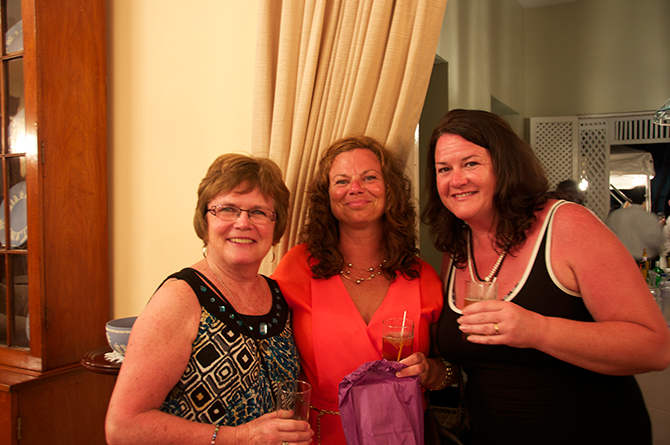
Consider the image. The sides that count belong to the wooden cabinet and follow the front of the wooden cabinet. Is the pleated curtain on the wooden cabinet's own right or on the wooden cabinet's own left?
on the wooden cabinet's own left

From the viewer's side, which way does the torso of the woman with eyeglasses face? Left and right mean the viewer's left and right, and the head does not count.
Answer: facing the viewer and to the right of the viewer

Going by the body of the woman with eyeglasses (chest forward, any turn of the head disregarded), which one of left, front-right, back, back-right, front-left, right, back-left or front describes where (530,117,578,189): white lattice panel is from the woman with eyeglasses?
left

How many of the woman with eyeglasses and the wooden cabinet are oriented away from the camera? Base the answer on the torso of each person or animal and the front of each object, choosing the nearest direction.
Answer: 0

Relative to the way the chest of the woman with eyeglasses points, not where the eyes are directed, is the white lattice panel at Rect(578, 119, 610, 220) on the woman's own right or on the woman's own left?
on the woman's own left

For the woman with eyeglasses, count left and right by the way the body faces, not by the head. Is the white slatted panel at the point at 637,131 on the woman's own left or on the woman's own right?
on the woman's own left

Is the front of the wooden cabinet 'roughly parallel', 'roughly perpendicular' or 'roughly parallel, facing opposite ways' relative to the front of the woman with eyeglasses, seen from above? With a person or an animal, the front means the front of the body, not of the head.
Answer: roughly perpendicular

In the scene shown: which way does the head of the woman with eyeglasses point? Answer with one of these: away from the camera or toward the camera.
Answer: toward the camera
